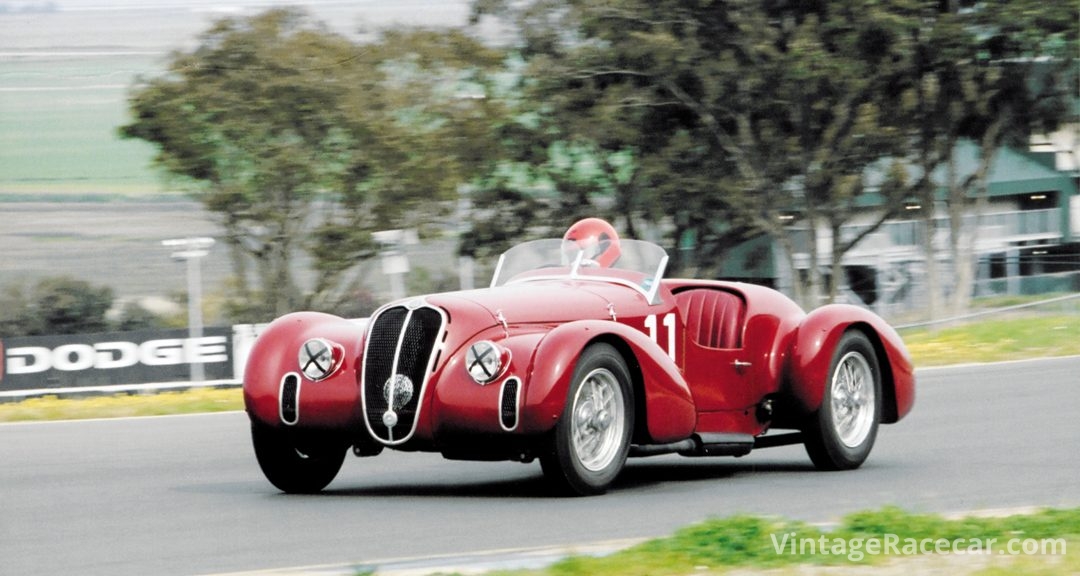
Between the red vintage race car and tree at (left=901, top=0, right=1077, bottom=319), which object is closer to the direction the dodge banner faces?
the red vintage race car

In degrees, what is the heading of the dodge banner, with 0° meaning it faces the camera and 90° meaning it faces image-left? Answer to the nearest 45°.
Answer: approximately 0°

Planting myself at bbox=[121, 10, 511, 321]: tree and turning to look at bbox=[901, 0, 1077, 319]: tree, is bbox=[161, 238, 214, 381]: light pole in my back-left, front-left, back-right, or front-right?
back-right

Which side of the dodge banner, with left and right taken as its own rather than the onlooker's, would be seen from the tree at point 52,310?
back

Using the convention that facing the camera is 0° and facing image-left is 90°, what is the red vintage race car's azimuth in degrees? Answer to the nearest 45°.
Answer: approximately 45°
